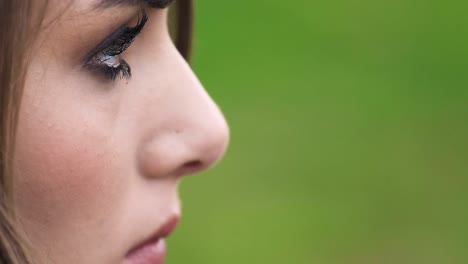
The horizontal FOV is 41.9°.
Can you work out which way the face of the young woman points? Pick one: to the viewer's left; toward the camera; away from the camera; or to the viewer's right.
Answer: to the viewer's right
